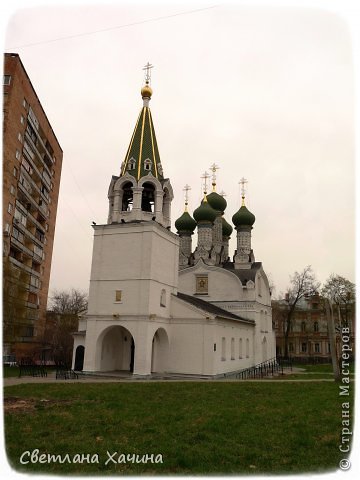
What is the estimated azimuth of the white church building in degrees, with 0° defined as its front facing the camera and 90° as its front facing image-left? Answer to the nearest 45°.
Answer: approximately 45°

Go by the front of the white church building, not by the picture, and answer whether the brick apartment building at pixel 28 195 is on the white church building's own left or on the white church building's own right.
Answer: on the white church building's own right
